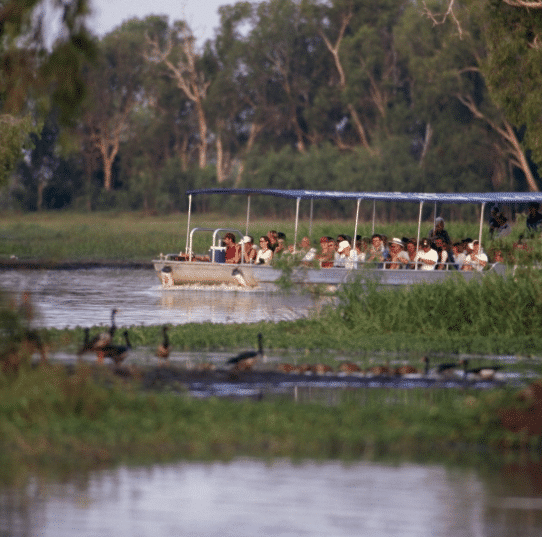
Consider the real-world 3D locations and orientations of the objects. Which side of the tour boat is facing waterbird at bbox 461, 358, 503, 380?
left

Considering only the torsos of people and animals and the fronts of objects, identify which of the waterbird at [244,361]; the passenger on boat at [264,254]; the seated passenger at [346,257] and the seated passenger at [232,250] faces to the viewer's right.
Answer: the waterbird

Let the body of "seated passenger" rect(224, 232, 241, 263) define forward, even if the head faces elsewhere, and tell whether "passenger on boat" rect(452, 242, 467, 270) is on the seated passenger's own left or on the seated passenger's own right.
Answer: on the seated passenger's own left

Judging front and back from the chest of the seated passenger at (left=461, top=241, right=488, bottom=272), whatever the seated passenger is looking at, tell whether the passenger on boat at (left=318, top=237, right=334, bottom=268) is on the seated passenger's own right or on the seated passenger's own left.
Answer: on the seated passenger's own right

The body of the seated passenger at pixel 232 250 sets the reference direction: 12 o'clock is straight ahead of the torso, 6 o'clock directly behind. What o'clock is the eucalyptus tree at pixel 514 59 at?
The eucalyptus tree is roughly at 6 o'clock from the seated passenger.

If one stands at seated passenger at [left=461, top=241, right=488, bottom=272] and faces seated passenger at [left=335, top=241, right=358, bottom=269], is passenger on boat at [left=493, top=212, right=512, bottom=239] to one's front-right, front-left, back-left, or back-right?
back-right

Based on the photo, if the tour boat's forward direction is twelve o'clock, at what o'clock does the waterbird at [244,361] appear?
The waterbird is roughly at 9 o'clock from the tour boat.

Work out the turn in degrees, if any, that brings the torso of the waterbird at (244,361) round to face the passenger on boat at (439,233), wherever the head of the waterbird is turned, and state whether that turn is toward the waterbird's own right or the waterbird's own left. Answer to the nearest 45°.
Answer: approximately 90° to the waterbird's own left

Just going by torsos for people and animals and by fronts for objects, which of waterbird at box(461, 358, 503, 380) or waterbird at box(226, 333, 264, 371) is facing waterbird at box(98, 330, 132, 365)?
waterbird at box(461, 358, 503, 380)

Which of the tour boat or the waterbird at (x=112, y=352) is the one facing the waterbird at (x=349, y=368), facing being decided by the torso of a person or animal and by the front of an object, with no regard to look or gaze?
the waterbird at (x=112, y=352)
